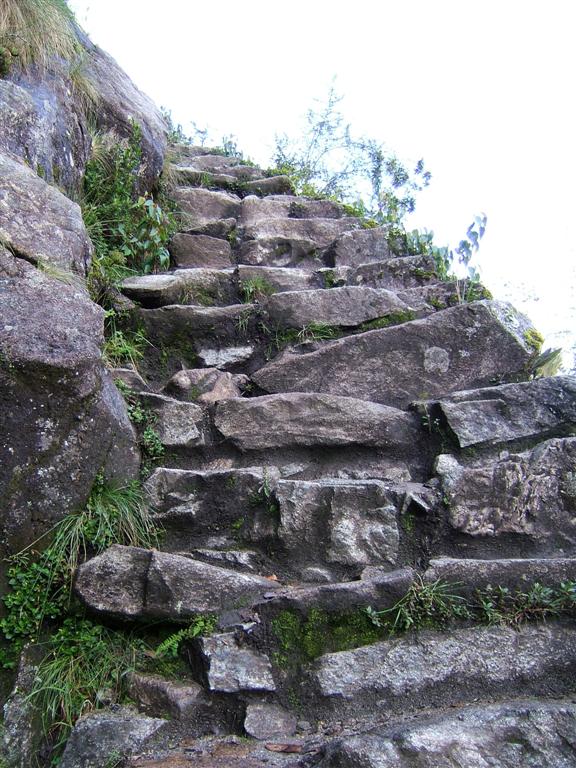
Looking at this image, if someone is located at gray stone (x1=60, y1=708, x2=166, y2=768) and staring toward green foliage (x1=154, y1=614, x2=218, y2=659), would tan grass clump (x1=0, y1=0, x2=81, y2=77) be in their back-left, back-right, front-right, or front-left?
front-left

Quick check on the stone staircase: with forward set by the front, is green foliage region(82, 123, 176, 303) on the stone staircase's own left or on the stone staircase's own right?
on the stone staircase's own right

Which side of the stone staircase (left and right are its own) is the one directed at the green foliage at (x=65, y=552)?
right

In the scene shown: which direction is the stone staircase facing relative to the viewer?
toward the camera

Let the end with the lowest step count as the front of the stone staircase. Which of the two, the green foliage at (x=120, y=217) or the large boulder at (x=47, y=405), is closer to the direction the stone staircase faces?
the large boulder

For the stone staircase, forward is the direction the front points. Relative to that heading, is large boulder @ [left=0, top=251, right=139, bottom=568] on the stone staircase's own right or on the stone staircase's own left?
on the stone staircase's own right

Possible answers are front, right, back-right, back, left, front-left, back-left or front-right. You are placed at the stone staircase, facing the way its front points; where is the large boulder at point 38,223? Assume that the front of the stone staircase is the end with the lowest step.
right

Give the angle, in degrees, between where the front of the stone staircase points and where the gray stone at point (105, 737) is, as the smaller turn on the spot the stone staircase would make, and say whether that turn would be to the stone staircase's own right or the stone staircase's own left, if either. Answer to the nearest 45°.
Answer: approximately 45° to the stone staircase's own right
